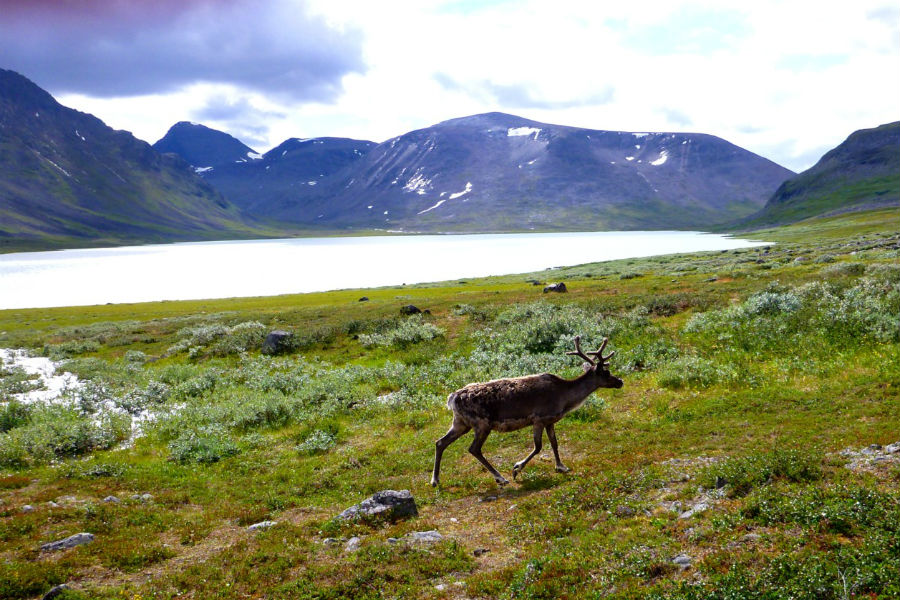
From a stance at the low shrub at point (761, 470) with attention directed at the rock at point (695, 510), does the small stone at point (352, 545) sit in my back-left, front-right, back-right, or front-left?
front-right

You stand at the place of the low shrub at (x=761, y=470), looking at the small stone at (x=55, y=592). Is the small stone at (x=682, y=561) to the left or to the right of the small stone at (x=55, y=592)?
left

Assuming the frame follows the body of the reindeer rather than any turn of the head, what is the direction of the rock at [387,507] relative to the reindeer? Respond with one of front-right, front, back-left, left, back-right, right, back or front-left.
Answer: back-right

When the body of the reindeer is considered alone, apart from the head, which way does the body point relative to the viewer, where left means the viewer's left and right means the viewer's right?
facing to the right of the viewer

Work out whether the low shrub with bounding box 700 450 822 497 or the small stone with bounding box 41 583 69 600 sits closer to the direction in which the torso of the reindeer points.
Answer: the low shrub

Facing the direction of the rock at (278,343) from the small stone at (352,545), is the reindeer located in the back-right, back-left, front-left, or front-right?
front-right

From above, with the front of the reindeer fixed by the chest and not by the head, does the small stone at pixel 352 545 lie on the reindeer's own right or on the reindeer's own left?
on the reindeer's own right

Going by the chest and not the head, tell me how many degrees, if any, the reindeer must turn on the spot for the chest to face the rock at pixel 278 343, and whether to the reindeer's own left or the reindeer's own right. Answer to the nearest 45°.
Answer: approximately 135° to the reindeer's own left

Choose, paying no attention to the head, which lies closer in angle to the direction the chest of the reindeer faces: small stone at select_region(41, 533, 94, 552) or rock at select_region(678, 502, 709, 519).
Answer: the rock

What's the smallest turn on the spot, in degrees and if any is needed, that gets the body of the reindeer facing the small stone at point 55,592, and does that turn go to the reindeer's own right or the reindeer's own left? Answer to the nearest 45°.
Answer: approximately 135° to the reindeer's own right
